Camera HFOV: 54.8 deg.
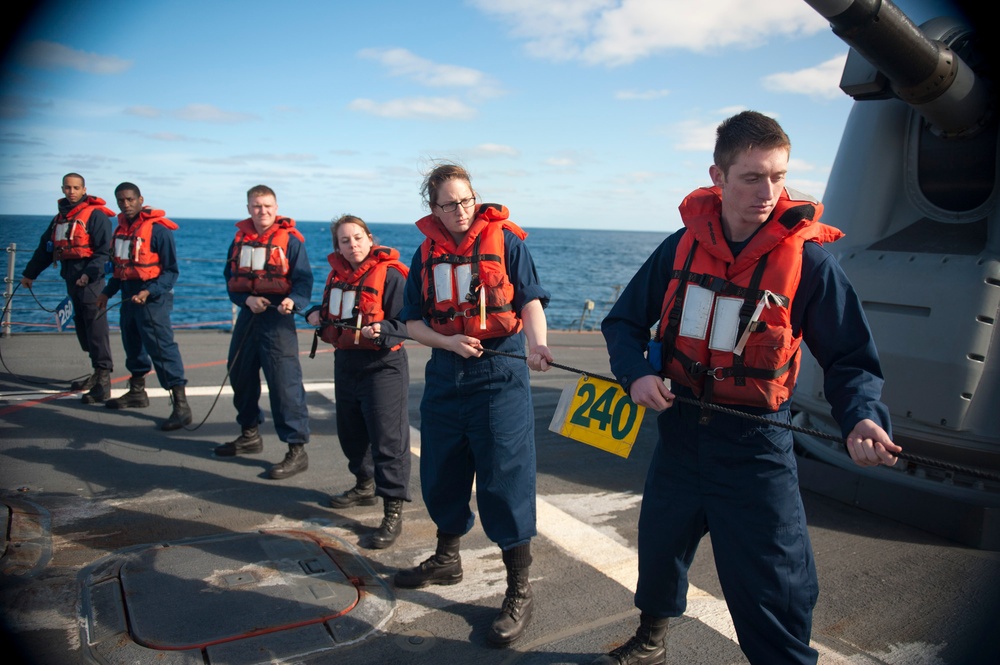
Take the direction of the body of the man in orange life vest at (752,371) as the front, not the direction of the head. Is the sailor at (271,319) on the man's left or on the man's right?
on the man's right

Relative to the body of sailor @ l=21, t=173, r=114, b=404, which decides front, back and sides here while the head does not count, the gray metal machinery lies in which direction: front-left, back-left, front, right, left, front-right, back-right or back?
left

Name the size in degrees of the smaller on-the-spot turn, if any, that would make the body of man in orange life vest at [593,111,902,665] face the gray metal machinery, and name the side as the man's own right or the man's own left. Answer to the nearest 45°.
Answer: approximately 180°

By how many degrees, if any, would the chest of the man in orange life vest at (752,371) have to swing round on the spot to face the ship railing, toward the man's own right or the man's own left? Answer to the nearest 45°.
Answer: approximately 135° to the man's own right

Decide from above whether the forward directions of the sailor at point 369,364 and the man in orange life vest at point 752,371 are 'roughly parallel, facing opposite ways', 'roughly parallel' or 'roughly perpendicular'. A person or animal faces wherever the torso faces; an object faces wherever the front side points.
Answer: roughly parallel

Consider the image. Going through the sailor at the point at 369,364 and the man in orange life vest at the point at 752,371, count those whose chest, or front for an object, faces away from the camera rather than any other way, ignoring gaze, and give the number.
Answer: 0

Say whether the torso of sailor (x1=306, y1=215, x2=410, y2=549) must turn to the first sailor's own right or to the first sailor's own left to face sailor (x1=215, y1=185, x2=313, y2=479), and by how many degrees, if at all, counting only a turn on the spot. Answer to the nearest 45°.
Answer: approximately 90° to the first sailor's own right

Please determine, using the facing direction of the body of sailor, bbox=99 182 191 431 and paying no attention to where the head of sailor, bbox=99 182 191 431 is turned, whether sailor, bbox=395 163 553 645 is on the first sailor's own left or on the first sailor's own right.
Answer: on the first sailor's own left

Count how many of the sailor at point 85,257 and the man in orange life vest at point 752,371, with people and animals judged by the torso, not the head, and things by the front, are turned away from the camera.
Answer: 0

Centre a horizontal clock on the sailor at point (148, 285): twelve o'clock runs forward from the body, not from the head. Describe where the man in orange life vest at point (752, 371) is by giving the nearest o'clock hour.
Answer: The man in orange life vest is roughly at 10 o'clock from the sailor.

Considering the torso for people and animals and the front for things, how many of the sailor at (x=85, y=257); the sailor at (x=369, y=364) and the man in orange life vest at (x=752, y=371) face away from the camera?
0

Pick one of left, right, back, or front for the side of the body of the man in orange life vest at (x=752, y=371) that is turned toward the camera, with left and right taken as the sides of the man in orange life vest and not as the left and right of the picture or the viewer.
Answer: front

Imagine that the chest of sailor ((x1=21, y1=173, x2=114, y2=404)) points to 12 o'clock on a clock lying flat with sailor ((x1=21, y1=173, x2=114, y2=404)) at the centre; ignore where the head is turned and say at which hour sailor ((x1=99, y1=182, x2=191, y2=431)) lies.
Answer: sailor ((x1=99, y1=182, x2=191, y2=431)) is roughly at 10 o'clock from sailor ((x1=21, y1=173, x2=114, y2=404)).

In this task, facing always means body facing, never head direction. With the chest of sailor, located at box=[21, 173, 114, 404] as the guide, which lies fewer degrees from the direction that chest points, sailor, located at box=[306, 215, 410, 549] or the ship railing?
the sailor
